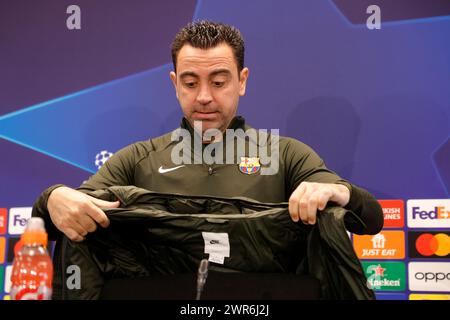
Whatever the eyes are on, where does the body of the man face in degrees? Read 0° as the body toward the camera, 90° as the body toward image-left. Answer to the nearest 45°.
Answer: approximately 0°
